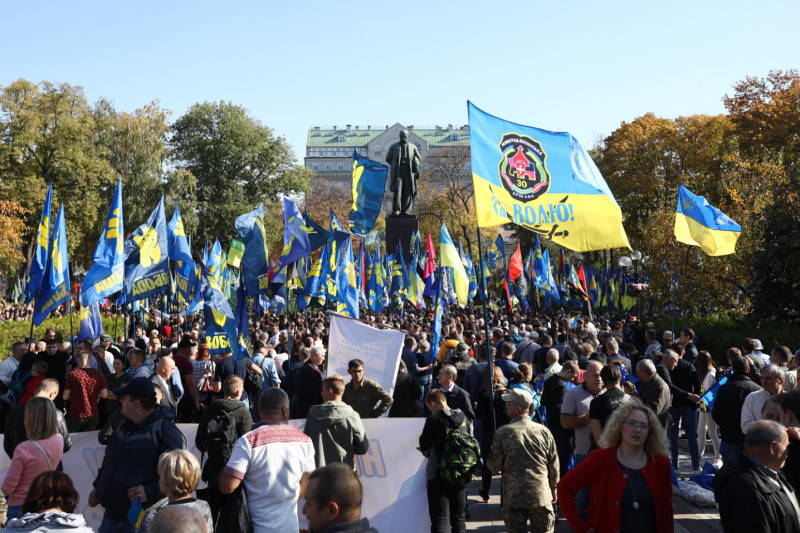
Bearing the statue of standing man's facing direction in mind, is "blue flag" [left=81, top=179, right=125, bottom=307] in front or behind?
in front

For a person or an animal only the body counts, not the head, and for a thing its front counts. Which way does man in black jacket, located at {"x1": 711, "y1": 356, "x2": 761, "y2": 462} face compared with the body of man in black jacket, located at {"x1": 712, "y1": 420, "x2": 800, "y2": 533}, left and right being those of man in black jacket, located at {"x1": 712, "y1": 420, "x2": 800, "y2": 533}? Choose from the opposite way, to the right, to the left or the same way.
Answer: to the left

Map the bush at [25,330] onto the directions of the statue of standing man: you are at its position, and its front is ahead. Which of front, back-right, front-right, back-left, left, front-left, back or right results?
front-right

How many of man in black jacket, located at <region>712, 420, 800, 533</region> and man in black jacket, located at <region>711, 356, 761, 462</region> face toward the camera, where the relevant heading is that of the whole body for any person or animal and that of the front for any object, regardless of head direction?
0

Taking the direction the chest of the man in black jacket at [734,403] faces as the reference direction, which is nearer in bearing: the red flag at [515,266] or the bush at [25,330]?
the red flag

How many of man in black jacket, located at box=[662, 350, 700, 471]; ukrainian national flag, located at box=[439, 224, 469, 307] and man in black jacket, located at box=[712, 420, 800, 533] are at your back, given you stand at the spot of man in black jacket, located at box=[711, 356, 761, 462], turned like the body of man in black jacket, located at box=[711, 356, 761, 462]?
1

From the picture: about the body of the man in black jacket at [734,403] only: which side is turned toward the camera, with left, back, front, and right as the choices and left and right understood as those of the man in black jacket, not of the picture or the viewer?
back

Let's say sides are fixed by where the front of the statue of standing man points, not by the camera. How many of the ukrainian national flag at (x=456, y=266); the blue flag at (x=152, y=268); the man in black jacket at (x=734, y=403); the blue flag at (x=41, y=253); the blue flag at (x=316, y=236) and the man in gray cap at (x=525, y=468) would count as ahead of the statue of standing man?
6
